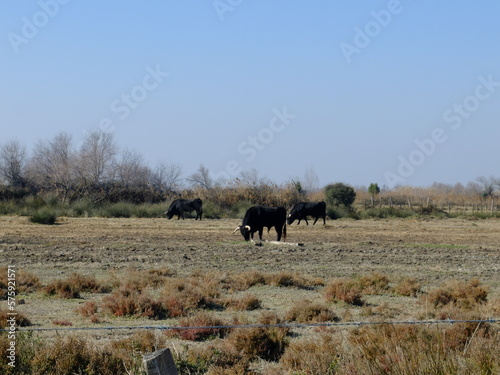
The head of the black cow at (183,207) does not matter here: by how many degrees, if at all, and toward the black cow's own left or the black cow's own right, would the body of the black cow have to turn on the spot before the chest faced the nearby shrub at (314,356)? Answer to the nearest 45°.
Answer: approximately 90° to the black cow's own left

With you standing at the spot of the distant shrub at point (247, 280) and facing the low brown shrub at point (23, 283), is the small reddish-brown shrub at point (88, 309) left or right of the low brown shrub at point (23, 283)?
left

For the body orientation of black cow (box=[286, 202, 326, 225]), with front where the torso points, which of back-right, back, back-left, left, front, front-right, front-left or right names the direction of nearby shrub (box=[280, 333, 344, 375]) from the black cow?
left

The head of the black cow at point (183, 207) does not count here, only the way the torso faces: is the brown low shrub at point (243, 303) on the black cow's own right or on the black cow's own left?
on the black cow's own left

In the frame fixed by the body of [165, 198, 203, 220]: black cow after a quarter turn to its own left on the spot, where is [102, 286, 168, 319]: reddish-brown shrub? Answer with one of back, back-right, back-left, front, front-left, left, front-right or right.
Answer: front

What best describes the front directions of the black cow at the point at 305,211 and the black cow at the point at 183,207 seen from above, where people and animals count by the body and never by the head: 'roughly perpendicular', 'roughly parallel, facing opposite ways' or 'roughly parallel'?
roughly parallel

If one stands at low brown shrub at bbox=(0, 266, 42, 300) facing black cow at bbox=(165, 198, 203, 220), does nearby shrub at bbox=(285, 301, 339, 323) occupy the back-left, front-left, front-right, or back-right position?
back-right

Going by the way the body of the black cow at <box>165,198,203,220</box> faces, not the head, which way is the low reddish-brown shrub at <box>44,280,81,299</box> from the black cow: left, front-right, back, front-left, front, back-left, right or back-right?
left

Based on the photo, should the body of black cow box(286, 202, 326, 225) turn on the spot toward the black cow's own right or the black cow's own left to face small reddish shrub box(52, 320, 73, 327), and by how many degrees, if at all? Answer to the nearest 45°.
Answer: approximately 90° to the black cow's own left

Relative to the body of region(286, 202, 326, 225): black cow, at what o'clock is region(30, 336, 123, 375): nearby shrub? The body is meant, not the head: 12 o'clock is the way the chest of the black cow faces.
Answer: The nearby shrub is roughly at 9 o'clock from the black cow.

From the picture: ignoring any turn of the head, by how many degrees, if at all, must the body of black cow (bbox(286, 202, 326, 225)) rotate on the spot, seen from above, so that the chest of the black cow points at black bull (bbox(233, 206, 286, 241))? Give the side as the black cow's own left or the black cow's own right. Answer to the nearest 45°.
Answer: approximately 90° to the black cow's own left

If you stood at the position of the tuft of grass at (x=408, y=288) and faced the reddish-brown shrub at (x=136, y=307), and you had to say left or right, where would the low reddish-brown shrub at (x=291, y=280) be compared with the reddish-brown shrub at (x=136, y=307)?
right

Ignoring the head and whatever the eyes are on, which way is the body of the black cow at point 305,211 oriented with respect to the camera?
to the viewer's left

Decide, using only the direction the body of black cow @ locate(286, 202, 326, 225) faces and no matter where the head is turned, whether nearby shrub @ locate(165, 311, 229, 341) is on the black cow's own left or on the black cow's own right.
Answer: on the black cow's own left

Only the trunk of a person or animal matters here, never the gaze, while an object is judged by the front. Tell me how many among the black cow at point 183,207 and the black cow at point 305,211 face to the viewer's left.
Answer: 2

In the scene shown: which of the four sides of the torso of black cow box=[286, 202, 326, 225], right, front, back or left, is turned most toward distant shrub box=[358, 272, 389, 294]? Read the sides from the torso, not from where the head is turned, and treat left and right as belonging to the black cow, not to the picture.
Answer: left

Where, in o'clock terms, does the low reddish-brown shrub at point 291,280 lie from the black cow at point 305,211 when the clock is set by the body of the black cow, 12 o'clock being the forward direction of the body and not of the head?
The low reddish-brown shrub is roughly at 9 o'clock from the black cow.

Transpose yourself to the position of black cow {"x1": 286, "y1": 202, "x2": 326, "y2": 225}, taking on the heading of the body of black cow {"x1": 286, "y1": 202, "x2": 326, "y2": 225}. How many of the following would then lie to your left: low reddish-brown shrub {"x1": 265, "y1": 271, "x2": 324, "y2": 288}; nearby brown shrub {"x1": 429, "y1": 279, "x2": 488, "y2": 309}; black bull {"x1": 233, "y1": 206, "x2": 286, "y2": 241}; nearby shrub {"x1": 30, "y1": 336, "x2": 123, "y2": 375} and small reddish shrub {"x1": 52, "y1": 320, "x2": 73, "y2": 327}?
5

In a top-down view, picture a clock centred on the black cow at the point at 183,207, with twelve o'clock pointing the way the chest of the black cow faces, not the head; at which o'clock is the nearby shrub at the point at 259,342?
The nearby shrub is roughly at 9 o'clock from the black cow.

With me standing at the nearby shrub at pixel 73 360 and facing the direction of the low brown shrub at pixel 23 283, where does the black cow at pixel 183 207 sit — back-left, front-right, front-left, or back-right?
front-right

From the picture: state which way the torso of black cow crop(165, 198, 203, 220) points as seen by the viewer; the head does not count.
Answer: to the viewer's left
